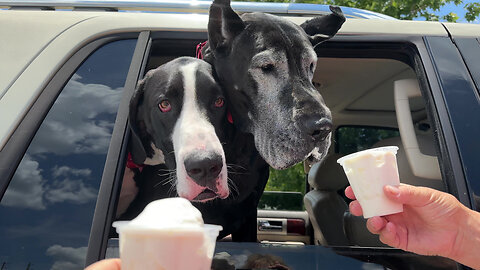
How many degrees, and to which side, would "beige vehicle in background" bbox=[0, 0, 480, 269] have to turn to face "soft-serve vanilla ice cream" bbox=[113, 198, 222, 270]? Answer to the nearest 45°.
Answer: approximately 90° to its right

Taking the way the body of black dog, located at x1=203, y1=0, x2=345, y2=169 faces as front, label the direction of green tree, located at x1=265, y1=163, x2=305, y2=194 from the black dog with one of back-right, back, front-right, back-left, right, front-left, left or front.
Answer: back-left

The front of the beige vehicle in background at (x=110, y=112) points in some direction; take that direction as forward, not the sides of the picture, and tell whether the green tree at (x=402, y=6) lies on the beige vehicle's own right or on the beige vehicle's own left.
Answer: on the beige vehicle's own left

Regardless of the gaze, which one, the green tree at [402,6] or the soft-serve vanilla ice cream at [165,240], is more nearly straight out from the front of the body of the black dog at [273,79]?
the soft-serve vanilla ice cream

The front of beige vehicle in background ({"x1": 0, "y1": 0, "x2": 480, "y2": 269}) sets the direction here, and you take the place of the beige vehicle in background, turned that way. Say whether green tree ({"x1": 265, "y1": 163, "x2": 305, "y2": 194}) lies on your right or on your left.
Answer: on your left

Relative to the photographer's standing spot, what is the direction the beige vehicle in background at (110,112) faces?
facing to the right of the viewer

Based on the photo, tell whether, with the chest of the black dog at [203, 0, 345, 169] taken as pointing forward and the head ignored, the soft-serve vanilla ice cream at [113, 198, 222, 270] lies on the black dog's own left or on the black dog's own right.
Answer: on the black dog's own right

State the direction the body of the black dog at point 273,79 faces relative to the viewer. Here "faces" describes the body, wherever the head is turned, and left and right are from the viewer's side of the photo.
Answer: facing the viewer and to the right of the viewer

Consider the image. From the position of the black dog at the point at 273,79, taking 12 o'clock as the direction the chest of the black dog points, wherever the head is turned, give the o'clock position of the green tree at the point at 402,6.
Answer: The green tree is roughly at 8 o'clock from the black dog.

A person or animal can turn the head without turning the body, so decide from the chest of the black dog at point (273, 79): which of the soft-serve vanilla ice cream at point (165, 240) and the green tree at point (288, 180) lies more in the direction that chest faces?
the soft-serve vanilla ice cream
